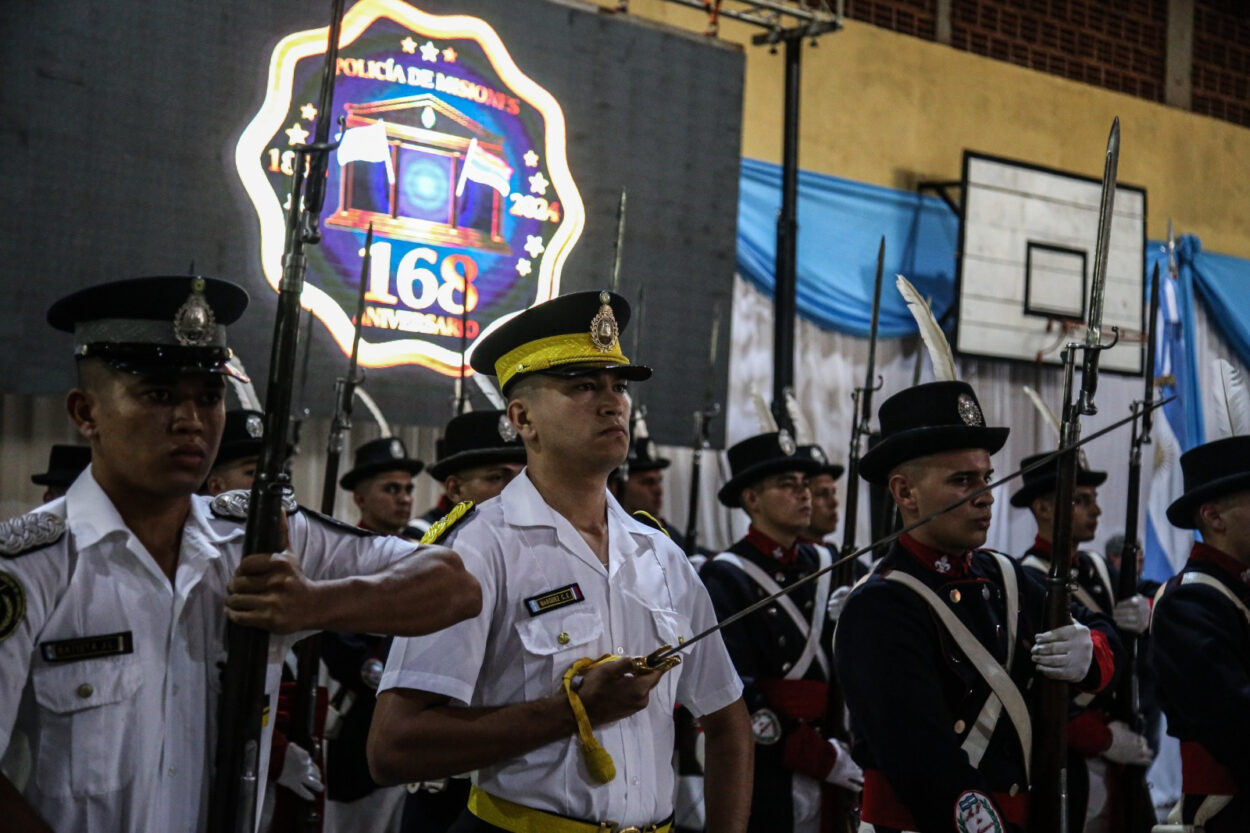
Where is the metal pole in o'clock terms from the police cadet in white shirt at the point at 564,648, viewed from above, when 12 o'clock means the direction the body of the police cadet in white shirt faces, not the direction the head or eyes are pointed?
The metal pole is roughly at 8 o'clock from the police cadet in white shirt.

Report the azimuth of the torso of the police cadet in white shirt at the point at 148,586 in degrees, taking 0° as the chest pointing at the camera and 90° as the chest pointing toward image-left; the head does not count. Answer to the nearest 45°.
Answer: approximately 315°

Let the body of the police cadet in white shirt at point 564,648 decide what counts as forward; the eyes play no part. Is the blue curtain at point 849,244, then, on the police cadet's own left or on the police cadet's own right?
on the police cadet's own left

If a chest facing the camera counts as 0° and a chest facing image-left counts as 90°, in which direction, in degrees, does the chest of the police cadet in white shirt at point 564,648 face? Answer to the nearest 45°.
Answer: approximately 315°

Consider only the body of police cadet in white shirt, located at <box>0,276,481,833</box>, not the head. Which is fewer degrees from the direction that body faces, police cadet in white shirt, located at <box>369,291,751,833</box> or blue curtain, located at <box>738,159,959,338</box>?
the police cadet in white shirt

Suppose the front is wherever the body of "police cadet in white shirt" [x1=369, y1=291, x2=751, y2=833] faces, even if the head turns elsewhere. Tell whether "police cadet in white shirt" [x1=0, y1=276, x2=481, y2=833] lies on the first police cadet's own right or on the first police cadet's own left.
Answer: on the first police cadet's own right
